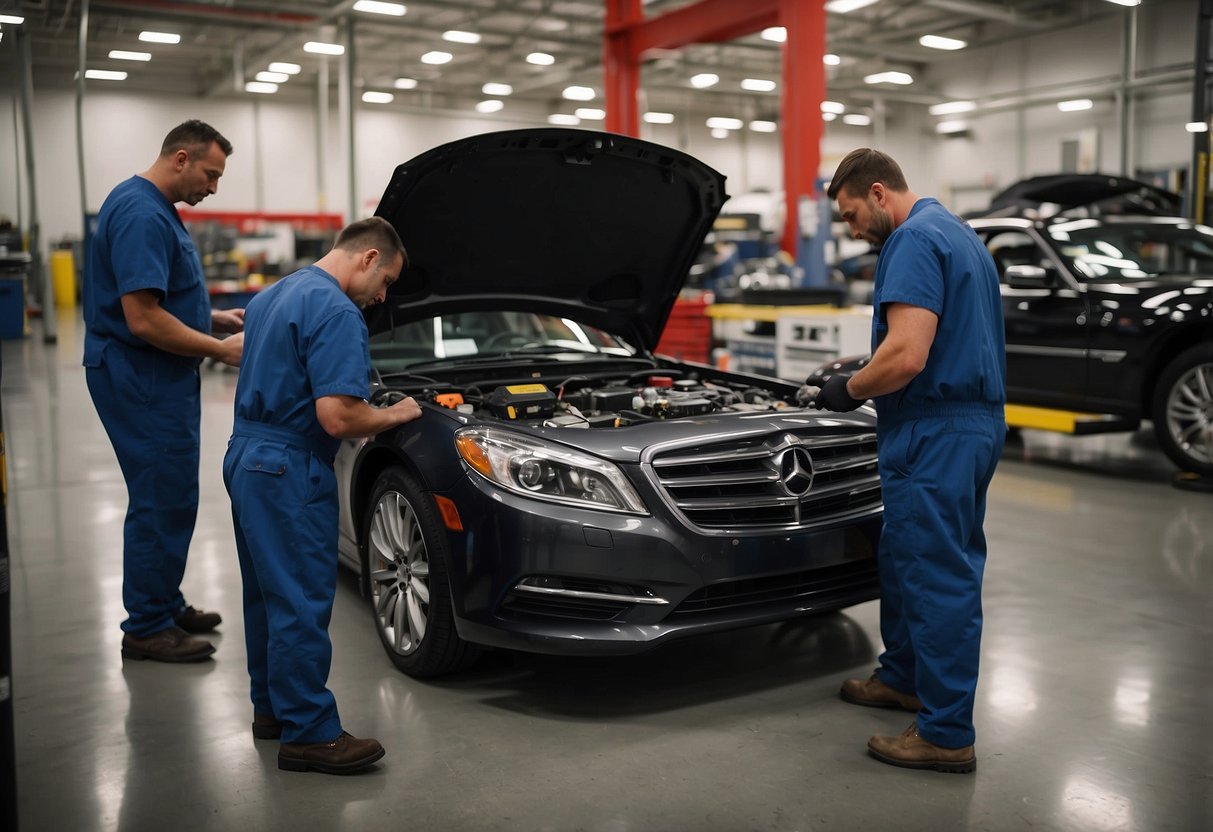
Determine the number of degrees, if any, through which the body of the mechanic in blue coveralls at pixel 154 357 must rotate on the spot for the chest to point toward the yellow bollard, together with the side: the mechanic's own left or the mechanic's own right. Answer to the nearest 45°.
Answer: approximately 90° to the mechanic's own left

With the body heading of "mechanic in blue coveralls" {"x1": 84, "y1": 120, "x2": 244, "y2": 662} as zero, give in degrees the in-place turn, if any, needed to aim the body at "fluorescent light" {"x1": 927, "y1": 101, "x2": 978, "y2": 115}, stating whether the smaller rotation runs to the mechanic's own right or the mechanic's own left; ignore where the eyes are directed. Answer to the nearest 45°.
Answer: approximately 45° to the mechanic's own left

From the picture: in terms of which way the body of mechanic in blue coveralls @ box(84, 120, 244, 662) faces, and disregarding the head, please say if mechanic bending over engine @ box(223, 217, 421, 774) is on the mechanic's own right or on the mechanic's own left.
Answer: on the mechanic's own right

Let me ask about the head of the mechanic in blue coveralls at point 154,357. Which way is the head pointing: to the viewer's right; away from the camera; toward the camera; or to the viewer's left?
to the viewer's right

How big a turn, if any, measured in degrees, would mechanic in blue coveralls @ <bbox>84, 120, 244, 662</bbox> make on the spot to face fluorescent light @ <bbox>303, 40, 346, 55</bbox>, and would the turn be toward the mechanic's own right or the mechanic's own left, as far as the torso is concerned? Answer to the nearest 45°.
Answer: approximately 90° to the mechanic's own left

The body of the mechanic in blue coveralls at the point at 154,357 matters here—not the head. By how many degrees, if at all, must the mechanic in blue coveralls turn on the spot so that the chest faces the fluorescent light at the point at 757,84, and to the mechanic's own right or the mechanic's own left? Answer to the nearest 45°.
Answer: approximately 45° to the mechanic's own left

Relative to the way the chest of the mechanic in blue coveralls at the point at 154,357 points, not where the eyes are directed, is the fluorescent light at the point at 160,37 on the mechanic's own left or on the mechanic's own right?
on the mechanic's own left

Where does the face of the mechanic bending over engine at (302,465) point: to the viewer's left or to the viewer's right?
to the viewer's right

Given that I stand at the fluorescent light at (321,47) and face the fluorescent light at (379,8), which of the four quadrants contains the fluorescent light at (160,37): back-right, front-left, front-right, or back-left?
back-right

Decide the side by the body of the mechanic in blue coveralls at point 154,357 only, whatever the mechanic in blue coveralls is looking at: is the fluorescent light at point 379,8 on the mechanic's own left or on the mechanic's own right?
on the mechanic's own left

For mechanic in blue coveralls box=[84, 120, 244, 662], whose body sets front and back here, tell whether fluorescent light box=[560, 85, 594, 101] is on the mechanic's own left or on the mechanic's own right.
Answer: on the mechanic's own left

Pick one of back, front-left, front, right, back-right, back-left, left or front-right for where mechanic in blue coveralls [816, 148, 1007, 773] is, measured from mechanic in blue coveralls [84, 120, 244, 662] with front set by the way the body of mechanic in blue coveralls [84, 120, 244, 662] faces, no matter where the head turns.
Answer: front-right

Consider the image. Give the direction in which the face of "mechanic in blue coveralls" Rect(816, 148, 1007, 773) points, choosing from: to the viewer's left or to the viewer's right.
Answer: to the viewer's left

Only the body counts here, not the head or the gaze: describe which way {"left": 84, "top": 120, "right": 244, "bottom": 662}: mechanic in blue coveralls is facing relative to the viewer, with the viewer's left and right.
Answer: facing to the right of the viewer
